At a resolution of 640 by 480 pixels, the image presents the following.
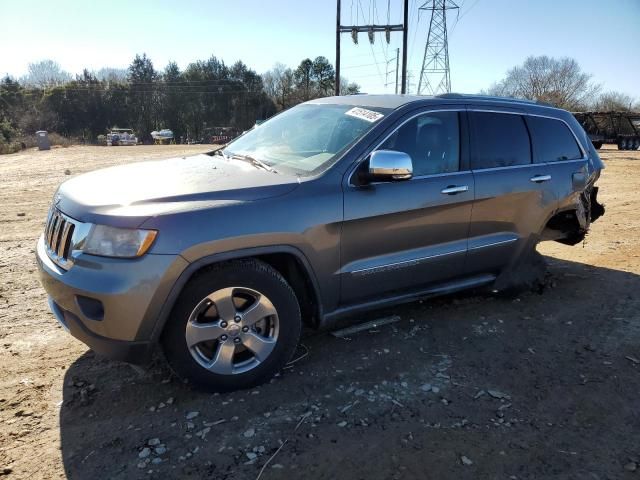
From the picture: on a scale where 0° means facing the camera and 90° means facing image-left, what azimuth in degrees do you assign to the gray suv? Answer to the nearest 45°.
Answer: approximately 45°

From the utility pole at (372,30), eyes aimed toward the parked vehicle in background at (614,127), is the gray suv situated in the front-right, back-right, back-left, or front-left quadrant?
back-right

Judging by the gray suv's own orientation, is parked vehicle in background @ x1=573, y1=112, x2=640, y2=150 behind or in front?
behind

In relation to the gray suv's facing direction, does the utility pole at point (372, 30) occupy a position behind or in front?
behind
